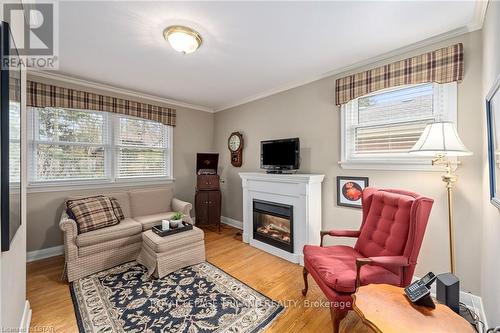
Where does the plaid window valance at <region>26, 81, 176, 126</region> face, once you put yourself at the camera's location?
facing the viewer and to the right of the viewer

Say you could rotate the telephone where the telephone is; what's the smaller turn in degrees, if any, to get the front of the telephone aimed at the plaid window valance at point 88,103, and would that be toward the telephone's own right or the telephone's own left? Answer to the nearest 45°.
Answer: approximately 45° to the telephone's own right

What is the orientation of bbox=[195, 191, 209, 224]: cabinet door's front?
toward the camera

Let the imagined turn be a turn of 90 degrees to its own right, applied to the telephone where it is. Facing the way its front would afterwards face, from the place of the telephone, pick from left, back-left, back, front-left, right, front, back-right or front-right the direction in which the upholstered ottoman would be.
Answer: front-left

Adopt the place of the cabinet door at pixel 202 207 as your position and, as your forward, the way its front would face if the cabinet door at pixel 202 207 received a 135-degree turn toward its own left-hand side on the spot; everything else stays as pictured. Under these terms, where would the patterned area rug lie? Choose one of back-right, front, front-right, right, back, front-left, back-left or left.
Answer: back-right

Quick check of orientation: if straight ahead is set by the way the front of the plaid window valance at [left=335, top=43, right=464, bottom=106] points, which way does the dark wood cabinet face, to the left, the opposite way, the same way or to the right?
to the left

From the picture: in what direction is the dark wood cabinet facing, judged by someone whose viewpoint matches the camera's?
facing the viewer

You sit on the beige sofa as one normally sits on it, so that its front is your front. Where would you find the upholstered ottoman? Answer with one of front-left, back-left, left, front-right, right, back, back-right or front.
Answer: front

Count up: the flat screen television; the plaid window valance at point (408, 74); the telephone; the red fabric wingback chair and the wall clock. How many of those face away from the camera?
0

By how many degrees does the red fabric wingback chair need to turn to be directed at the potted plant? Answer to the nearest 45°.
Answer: approximately 45° to its right

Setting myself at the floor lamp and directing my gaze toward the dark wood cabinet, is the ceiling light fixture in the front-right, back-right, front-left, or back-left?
front-left

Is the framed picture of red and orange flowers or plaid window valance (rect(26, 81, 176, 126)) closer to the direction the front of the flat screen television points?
the plaid window valance

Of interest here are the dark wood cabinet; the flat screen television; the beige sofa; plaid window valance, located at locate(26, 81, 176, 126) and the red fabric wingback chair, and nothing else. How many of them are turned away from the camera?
0

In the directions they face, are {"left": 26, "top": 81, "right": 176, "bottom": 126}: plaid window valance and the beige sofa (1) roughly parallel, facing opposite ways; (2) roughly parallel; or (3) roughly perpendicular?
roughly parallel

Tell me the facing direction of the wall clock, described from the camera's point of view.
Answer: facing the viewer and to the left of the viewer
